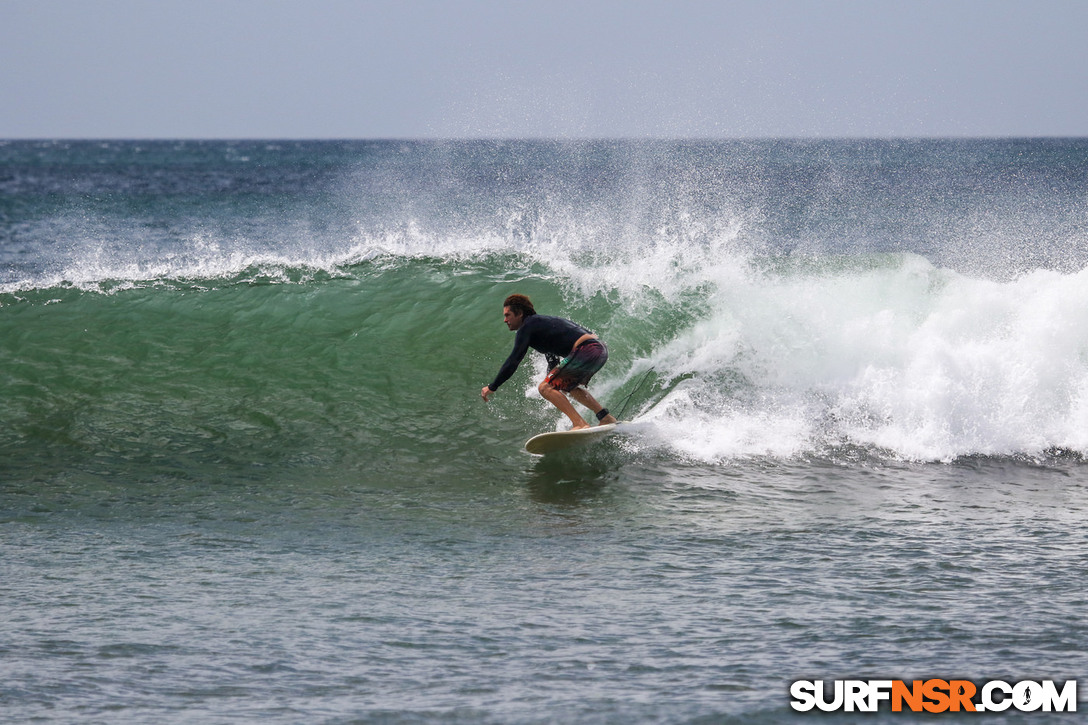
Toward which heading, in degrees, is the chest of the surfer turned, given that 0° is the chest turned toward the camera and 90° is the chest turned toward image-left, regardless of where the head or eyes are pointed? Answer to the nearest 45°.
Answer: approximately 90°

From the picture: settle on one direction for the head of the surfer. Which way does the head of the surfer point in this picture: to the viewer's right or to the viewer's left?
to the viewer's left
